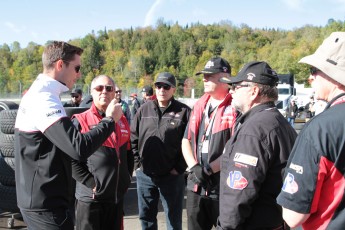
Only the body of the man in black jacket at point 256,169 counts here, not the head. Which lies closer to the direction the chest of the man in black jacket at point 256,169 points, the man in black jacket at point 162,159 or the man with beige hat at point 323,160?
the man in black jacket

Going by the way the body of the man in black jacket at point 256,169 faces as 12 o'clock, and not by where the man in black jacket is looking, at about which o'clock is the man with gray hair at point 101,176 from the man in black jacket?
The man with gray hair is roughly at 1 o'clock from the man in black jacket.

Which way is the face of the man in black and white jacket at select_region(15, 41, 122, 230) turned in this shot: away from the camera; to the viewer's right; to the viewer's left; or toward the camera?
to the viewer's right

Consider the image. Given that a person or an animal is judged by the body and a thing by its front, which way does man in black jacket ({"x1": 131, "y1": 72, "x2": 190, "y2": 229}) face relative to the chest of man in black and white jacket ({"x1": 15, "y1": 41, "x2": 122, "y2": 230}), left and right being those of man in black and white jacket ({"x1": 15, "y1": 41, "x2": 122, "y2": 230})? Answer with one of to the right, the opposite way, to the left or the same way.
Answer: to the right

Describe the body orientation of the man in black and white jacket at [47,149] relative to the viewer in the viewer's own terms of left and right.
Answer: facing to the right of the viewer

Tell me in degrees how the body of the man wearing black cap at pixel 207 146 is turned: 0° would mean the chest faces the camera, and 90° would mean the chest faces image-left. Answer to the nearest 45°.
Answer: approximately 45°

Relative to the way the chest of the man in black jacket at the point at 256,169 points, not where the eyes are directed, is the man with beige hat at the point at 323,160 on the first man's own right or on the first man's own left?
on the first man's own left

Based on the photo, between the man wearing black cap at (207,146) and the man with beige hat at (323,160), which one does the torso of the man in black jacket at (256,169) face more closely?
the man wearing black cap

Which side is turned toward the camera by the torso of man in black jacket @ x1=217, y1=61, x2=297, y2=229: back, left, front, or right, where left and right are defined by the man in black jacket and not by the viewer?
left
